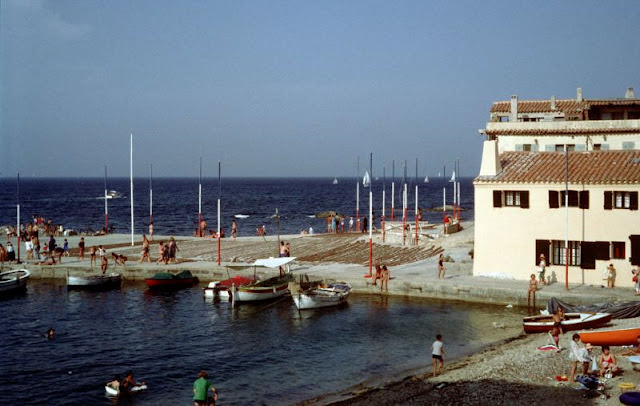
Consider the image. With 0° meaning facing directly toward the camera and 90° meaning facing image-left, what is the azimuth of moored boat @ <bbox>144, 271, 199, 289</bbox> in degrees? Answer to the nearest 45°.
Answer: approximately 90°

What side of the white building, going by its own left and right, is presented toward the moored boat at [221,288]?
right

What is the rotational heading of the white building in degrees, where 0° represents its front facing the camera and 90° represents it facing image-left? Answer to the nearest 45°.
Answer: approximately 0°

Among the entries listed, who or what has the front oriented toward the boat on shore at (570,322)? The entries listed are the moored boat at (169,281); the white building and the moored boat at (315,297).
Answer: the white building

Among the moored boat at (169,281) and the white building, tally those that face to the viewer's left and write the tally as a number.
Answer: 1

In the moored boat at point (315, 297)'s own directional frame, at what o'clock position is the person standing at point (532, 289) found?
The person standing is roughly at 8 o'clock from the moored boat.

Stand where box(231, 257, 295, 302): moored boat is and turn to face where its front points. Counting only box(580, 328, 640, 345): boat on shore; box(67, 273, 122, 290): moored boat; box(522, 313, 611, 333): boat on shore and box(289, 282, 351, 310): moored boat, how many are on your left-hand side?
3

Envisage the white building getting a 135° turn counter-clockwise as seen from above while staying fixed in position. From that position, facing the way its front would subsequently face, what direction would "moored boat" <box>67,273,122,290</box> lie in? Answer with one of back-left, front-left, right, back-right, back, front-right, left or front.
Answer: back-left

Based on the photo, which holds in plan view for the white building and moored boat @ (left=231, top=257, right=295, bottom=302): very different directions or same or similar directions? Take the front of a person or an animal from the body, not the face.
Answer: same or similar directions

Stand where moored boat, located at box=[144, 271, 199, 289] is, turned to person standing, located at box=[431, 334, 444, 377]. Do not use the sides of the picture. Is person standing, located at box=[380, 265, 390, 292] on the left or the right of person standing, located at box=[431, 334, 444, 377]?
left

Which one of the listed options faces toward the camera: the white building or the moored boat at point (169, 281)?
the white building

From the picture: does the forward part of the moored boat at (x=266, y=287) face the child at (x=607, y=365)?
no

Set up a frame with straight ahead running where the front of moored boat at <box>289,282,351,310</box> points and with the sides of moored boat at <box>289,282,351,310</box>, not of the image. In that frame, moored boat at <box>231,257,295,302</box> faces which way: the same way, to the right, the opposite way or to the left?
the same way

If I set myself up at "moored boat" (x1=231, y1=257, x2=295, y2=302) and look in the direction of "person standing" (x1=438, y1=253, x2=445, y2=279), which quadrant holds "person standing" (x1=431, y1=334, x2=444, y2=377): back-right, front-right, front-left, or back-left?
front-right

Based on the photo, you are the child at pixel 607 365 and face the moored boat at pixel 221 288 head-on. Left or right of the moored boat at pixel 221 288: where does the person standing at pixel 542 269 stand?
right

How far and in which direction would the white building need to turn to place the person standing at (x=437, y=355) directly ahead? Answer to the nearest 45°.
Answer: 0° — it already faces them
